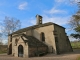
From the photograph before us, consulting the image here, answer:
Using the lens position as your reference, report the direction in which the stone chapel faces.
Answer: facing the viewer and to the left of the viewer
